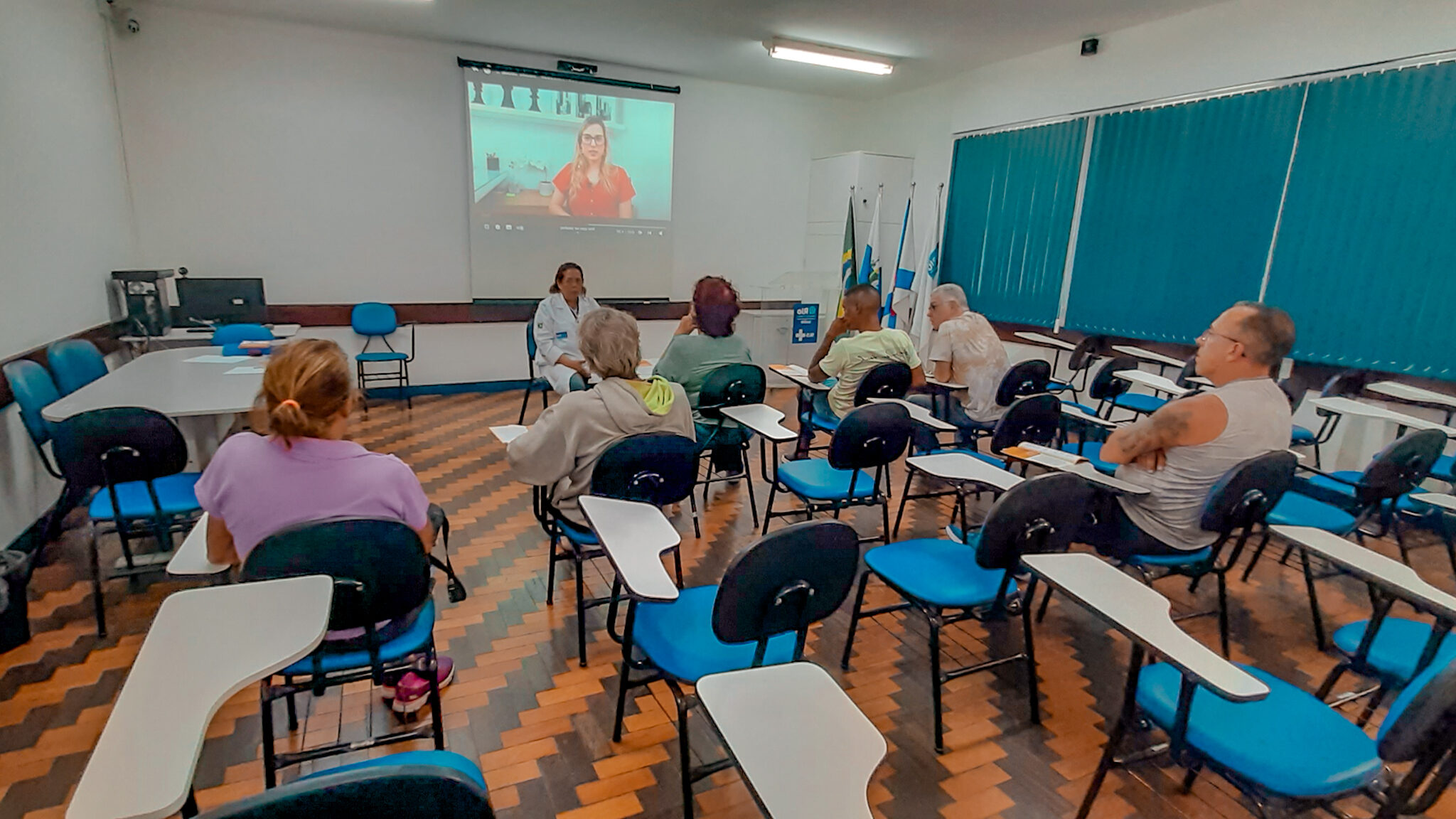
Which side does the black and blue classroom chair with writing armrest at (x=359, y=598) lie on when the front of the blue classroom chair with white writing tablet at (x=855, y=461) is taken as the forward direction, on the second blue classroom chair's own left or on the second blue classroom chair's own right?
on the second blue classroom chair's own left

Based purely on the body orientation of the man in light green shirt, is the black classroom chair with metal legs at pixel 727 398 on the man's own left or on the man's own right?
on the man's own left

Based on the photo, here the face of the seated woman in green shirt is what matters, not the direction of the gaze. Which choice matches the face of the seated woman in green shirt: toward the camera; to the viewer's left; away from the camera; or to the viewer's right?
away from the camera

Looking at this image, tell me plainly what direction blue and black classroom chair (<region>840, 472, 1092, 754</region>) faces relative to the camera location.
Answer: facing away from the viewer and to the left of the viewer

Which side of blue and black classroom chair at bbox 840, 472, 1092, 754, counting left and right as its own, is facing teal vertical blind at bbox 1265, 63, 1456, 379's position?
right

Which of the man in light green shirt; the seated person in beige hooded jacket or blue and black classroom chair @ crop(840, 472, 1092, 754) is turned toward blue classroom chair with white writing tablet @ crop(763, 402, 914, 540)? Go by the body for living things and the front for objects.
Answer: blue and black classroom chair @ crop(840, 472, 1092, 754)

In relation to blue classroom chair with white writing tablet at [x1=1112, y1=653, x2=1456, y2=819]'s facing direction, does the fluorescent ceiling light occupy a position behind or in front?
in front

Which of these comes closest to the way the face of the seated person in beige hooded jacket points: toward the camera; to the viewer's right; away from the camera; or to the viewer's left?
away from the camera

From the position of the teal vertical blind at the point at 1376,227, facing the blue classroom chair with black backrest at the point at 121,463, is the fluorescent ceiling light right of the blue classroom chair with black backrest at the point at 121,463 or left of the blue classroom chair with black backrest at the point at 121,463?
right

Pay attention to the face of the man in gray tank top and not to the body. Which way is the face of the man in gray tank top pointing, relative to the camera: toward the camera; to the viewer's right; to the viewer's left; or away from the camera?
to the viewer's left
